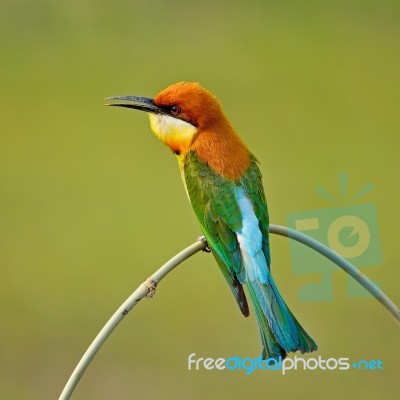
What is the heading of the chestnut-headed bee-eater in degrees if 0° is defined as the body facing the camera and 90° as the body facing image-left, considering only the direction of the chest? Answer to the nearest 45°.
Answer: approximately 135°
